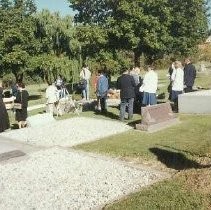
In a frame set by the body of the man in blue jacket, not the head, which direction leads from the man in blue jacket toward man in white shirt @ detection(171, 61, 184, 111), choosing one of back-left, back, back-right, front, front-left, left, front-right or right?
back-right

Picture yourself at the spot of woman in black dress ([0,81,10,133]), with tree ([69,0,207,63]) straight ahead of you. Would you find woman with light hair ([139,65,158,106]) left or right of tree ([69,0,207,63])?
right

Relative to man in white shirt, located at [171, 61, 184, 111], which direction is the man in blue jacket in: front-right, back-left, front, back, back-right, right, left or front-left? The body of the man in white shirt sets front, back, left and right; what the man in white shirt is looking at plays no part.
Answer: front-left

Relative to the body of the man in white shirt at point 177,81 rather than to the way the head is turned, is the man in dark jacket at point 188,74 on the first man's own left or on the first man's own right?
on the first man's own right

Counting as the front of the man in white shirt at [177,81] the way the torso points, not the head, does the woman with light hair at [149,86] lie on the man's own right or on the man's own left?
on the man's own left

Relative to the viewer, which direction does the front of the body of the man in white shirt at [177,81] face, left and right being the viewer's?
facing away from the viewer and to the left of the viewer

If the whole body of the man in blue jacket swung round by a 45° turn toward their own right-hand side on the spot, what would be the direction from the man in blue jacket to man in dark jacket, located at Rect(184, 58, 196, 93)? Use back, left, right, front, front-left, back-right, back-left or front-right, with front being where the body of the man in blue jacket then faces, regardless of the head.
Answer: right
